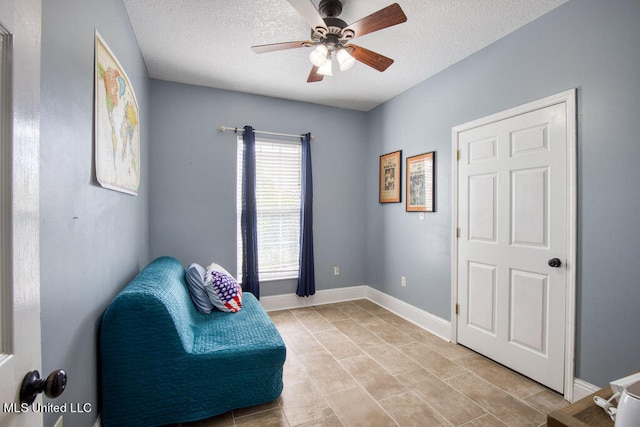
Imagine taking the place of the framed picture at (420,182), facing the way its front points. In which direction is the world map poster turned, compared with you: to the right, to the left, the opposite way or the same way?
the opposite way

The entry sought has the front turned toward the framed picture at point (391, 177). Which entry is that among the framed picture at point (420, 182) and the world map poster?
the world map poster

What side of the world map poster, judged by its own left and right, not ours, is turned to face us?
right

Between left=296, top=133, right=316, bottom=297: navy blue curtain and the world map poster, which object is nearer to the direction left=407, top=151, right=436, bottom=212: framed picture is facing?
the world map poster

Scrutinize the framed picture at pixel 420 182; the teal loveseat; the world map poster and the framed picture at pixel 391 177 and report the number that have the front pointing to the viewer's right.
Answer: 2

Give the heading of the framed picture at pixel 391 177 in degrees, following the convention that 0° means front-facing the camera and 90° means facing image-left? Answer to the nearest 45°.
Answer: approximately 45°

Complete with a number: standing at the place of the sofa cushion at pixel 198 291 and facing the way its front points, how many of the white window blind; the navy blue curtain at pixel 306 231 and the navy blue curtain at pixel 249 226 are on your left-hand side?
3

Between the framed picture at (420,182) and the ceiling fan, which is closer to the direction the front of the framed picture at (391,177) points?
the ceiling fan

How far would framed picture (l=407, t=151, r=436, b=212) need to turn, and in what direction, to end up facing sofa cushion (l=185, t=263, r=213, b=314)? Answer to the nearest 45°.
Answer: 0° — it already faces it

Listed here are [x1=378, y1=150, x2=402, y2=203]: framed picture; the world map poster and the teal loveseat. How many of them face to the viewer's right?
2

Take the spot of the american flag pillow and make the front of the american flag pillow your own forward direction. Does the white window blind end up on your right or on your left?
on your left

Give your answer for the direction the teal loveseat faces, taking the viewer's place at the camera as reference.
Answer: facing to the right of the viewer
